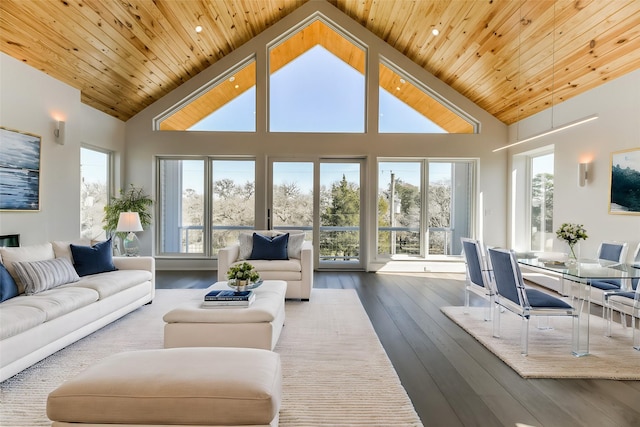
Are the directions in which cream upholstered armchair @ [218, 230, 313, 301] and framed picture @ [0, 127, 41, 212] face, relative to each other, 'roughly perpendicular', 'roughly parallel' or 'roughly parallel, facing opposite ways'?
roughly perpendicular

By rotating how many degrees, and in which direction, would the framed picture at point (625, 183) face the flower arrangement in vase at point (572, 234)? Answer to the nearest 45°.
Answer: approximately 45° to its left

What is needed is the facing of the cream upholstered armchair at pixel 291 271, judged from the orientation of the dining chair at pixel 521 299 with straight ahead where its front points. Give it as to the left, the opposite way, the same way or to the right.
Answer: to the right

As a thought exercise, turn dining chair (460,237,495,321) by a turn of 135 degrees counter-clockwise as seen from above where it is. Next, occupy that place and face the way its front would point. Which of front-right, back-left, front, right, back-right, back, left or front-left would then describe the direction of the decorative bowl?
front-left

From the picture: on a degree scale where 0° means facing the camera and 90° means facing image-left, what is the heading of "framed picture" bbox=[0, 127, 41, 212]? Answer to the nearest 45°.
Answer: approximately 315°

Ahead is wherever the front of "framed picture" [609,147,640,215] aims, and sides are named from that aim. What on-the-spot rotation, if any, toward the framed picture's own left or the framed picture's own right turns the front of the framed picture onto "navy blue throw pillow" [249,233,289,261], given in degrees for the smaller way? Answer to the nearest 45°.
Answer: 0° — it already faces it

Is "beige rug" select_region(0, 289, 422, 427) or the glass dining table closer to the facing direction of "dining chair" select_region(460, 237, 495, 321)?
the glass dining table

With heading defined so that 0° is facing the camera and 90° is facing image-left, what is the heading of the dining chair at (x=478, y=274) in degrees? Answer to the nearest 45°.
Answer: approximately 225°

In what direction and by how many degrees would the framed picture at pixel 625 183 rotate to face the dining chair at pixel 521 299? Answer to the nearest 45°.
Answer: approximately 45° to its left

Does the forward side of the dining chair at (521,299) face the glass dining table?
yes

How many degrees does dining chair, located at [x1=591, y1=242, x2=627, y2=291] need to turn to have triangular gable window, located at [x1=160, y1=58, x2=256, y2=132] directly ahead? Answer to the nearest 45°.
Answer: approximately 45° to its right

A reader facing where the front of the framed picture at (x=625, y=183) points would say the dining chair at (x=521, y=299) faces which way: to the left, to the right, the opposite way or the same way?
the opposite way

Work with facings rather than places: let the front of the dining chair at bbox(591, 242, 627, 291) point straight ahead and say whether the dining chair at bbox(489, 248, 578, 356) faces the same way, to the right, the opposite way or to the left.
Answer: the opposite way
